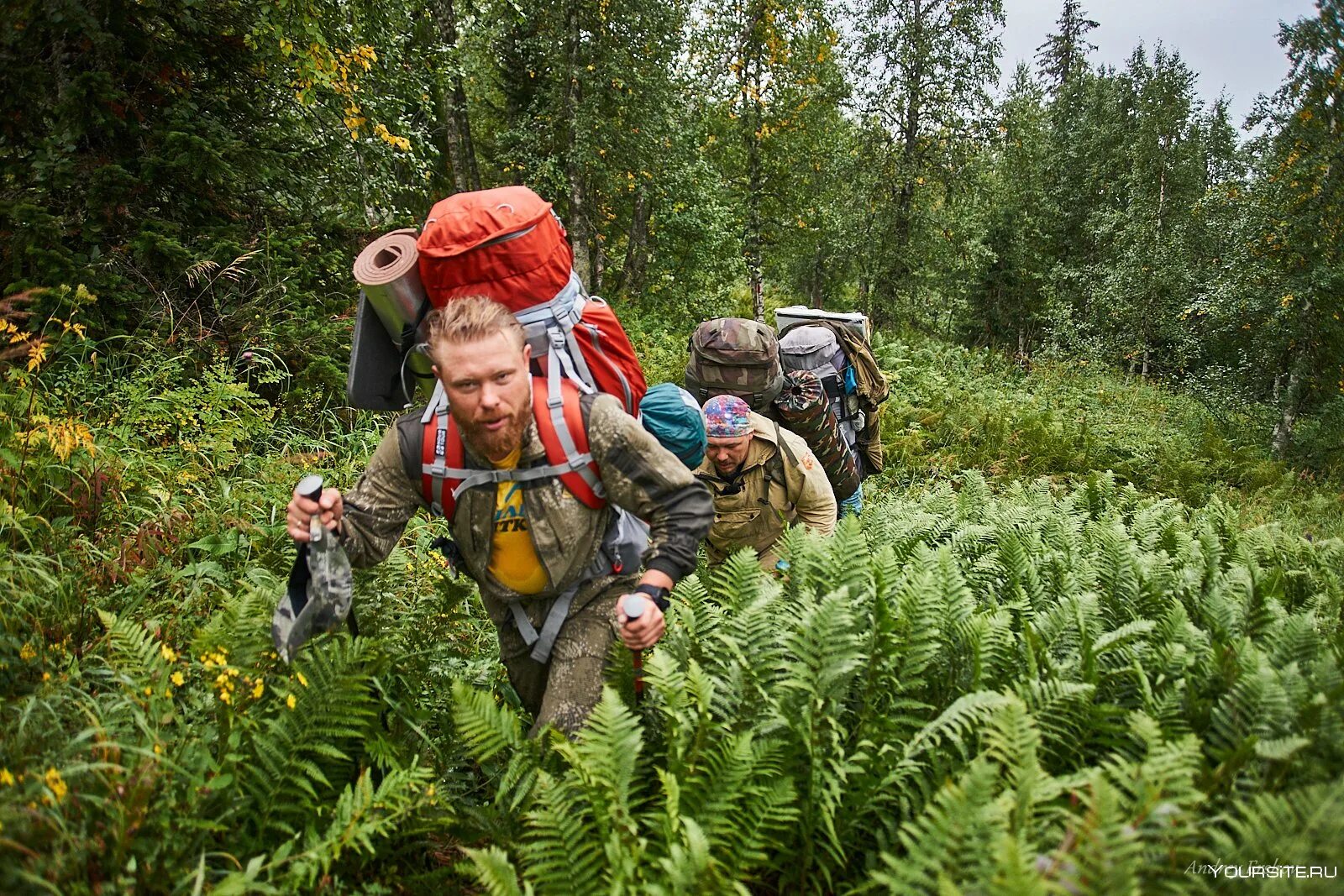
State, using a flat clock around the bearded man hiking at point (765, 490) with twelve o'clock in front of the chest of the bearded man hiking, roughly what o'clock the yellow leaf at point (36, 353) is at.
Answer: The yellow leaf is roughly at 1 o'clock from the bearded man hiking.

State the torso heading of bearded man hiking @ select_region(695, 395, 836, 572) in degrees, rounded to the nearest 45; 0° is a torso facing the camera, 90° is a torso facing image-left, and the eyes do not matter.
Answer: approximately 45°

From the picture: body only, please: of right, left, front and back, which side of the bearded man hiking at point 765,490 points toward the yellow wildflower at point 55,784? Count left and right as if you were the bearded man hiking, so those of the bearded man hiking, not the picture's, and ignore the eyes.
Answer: front

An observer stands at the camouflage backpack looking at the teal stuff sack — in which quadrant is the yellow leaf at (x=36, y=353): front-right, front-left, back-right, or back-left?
front-right
